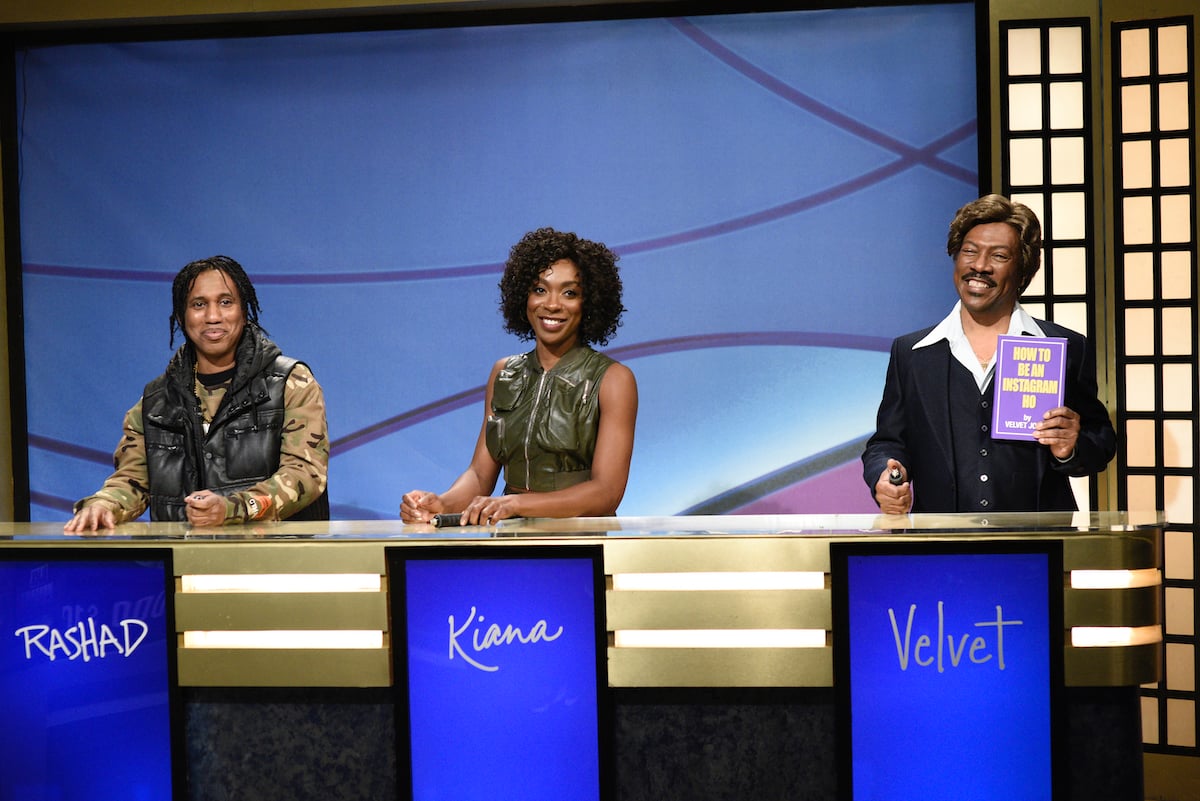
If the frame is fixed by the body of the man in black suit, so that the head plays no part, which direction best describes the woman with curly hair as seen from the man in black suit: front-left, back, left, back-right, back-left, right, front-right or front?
right

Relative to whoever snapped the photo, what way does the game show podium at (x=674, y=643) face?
facing the viewer

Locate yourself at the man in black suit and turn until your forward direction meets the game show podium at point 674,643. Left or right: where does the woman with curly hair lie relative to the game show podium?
right

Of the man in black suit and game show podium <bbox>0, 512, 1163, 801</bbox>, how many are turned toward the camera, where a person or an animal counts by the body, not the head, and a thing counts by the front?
2

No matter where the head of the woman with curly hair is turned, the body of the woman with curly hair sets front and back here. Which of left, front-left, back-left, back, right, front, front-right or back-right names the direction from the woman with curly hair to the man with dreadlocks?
front-right

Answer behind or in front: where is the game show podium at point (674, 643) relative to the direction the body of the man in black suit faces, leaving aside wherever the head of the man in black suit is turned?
in front

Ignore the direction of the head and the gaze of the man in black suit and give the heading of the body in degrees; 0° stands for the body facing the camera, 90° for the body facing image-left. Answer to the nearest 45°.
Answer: approximately 0°

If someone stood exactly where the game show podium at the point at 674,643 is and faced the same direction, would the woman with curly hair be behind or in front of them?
behind

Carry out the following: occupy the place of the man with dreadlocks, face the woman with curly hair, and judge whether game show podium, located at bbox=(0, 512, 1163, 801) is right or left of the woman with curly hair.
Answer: right

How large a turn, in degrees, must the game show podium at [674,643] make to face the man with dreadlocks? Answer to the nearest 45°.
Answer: approximately 135° to its right
